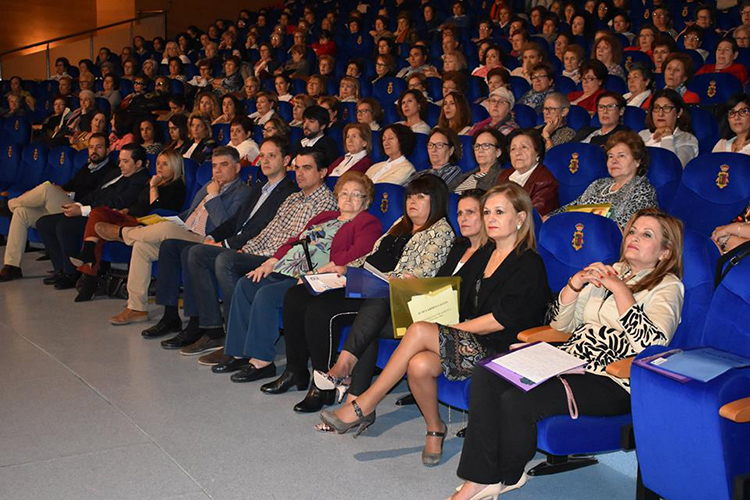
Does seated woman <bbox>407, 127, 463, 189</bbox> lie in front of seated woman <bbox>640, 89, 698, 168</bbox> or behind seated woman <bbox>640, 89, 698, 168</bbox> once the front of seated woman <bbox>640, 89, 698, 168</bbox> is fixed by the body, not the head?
in front

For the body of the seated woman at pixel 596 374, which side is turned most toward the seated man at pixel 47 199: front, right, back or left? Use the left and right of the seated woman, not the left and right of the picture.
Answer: right

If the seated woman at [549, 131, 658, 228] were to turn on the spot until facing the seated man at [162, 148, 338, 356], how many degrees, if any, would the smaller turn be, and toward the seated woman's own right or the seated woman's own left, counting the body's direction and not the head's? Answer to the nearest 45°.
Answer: approximately 45° to the seated woman's own right

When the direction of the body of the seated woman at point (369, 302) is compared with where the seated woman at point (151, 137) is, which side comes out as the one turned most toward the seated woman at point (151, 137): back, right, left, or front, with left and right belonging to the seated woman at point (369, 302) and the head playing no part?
right

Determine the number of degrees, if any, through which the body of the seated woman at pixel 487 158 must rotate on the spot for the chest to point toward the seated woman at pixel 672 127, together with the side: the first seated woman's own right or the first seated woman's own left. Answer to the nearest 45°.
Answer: approximately 135° to the first seated woman's own left

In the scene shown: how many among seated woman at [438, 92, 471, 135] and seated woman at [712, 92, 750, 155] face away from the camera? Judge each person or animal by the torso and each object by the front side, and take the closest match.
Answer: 0

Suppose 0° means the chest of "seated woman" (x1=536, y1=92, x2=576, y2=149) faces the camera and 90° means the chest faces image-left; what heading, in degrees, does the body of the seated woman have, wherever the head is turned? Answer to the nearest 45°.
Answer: approximately 45°

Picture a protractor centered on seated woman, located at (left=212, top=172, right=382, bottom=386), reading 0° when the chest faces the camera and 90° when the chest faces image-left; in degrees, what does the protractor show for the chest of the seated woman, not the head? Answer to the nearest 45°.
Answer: approximately 45°

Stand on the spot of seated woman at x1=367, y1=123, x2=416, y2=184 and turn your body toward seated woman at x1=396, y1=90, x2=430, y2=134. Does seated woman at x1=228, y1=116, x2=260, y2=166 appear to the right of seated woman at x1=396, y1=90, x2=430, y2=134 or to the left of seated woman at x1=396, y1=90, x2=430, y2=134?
left
